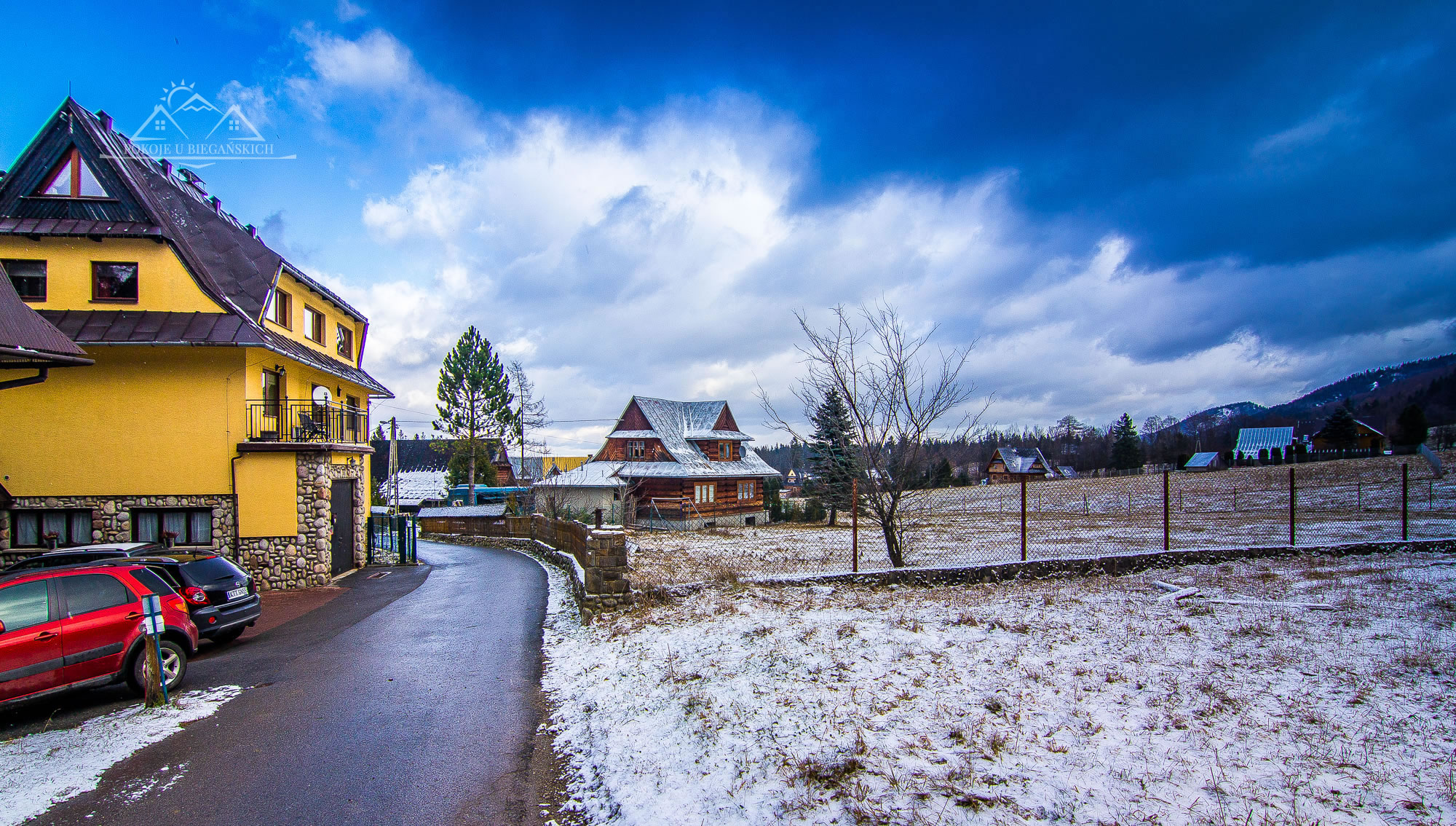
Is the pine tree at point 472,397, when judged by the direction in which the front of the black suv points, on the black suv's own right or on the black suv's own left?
on the black suv's own right

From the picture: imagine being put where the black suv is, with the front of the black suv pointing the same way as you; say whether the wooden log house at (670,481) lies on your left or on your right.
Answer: on your right

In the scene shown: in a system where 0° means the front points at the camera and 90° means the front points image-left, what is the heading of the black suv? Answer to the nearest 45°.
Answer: approximately 135°

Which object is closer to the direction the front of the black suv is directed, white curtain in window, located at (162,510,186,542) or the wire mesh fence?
the white curtain in window

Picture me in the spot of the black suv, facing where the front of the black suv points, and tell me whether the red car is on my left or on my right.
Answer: on my left

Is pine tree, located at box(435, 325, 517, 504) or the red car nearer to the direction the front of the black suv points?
the pine tree

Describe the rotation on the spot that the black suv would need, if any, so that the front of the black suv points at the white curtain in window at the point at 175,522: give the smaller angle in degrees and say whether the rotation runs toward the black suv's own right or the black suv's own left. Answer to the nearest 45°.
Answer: approximately 45° to the black suv's own right
